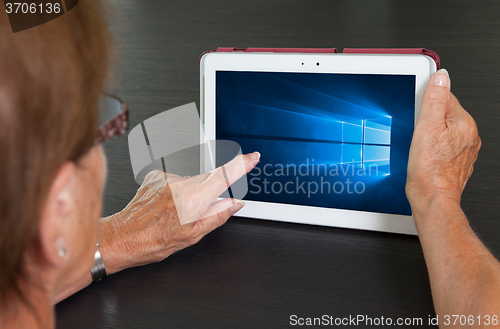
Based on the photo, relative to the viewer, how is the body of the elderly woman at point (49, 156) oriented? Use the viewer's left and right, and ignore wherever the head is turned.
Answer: facing away from the viewer and to the right of the viewer

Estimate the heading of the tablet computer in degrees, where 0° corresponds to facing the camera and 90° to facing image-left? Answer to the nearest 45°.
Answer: approximately 0°

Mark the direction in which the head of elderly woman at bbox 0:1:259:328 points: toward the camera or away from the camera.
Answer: away from the camera
